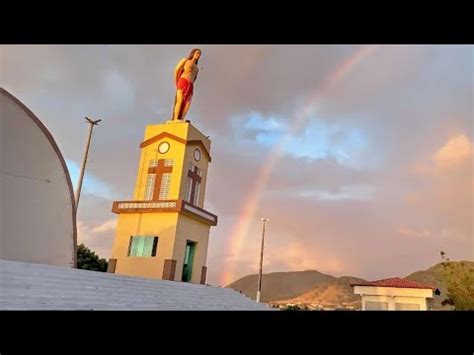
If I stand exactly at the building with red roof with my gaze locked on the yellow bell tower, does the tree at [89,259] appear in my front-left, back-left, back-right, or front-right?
front-right

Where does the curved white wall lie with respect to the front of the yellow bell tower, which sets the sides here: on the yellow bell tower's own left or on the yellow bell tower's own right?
on the yellow bell tower's own right

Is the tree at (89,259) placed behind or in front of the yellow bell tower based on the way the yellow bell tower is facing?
behind

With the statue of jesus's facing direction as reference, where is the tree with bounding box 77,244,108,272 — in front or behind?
behind

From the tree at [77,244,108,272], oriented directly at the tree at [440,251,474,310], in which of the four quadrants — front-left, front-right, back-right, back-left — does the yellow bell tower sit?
front-right

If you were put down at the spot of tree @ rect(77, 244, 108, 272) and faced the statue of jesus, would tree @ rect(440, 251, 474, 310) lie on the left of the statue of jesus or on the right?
left

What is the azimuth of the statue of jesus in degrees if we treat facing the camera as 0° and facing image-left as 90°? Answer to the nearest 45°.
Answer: approximately 315°

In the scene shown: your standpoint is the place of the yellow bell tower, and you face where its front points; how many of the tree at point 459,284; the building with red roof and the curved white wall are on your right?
1
